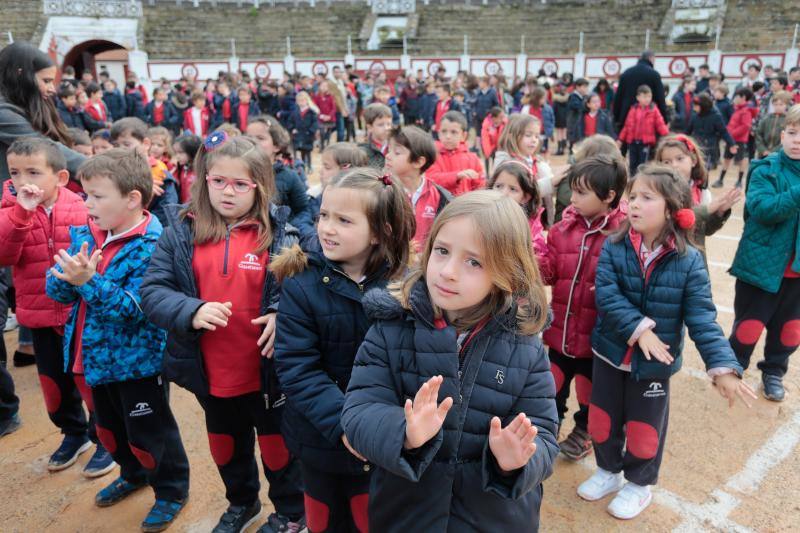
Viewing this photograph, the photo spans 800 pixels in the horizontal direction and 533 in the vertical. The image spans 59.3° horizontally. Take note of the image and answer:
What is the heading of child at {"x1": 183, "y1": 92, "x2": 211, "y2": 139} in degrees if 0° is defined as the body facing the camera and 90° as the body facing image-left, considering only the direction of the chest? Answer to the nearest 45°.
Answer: approximately 0°

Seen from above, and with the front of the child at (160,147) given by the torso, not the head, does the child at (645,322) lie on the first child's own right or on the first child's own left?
on the first child's own left

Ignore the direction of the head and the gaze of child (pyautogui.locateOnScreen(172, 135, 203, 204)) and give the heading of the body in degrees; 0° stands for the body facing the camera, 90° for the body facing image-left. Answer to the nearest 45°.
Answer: approximately 45°

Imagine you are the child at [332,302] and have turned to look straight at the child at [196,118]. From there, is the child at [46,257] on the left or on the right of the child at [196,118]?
left

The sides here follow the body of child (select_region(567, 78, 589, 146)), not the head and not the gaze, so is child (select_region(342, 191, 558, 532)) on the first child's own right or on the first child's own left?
on the first child's own right

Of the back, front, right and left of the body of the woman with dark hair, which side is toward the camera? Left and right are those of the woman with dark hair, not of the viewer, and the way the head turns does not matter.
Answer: right

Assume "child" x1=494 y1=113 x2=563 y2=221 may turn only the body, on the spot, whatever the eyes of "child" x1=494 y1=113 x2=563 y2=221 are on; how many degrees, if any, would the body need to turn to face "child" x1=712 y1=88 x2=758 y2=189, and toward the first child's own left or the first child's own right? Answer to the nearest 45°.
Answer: approximately 90° to the first child's own left

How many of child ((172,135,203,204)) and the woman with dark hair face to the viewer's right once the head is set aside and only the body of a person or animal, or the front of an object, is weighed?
1

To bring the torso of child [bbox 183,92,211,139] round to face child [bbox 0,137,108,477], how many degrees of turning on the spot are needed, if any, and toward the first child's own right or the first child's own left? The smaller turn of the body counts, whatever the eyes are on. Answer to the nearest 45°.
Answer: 0° — they already face them

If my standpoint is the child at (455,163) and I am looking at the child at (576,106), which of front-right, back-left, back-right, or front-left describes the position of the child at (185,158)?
back-left

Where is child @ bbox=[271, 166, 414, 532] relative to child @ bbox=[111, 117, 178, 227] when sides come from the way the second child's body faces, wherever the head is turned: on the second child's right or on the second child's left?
on the second child's left
